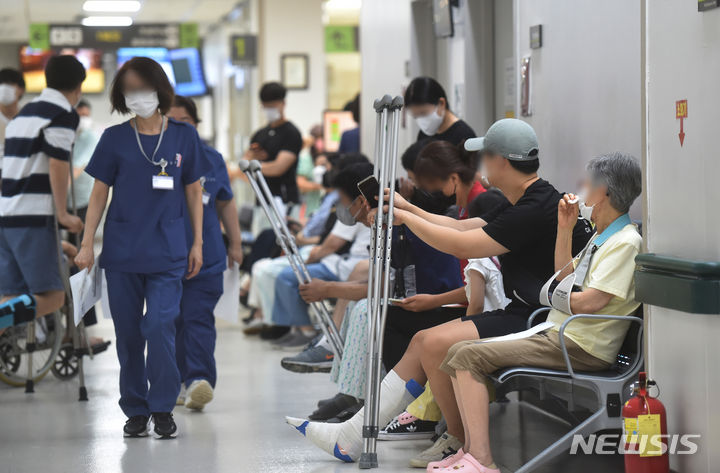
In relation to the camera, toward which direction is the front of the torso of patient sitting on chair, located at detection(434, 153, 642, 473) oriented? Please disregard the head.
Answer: to the viewer's left

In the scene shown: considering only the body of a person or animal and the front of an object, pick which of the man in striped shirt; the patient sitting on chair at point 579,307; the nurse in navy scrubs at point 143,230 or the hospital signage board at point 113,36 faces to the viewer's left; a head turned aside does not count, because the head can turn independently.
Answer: the patient sitting on chair

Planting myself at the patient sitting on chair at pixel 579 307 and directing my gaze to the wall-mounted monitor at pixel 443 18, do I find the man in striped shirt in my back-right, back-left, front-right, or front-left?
front-left

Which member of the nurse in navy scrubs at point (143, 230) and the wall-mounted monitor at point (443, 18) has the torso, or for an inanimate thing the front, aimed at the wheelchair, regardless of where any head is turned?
the wall-mounted monitor

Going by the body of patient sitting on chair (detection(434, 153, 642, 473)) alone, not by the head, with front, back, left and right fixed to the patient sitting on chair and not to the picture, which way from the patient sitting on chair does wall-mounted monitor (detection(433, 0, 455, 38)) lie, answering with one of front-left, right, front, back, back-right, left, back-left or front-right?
right

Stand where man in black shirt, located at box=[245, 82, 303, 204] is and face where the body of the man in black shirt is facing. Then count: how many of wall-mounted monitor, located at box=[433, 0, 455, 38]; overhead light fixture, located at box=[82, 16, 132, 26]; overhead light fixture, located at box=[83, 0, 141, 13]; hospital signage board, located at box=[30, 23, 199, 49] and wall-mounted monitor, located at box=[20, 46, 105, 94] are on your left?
1

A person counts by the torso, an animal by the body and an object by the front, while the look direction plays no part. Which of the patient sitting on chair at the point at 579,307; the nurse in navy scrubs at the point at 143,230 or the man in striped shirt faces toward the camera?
the nurse in navy scrubs

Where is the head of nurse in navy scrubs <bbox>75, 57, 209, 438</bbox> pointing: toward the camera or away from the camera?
toward the camera

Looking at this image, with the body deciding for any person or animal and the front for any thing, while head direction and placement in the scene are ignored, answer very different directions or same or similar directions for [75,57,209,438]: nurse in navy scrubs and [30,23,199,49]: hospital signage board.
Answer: same or similar directions

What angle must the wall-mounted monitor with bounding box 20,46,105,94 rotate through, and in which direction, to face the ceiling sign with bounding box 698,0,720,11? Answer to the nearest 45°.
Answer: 0° — it already faces it

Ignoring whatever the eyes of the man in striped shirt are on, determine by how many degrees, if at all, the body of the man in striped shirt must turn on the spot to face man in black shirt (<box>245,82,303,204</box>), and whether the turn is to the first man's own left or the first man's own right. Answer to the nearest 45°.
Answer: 0° — they already face them

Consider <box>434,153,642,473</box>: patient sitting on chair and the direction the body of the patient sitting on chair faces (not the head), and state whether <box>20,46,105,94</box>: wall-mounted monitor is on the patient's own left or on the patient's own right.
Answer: on the patient's own right

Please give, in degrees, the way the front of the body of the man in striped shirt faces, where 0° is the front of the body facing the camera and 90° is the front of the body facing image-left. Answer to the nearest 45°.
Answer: approximately 225°
